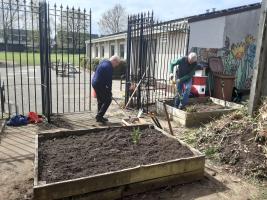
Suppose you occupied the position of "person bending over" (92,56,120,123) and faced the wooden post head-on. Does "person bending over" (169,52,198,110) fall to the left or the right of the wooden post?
left

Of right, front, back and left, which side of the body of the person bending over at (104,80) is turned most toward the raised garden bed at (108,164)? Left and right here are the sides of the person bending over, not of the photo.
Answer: right

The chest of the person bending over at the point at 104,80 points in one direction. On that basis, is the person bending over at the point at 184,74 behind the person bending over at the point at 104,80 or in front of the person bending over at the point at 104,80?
in front

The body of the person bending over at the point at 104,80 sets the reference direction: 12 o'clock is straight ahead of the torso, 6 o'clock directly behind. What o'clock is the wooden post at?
The wooden post is roughly at 1 o'clock from the person bending over.

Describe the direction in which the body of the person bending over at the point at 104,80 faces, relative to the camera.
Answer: to the viewer's right

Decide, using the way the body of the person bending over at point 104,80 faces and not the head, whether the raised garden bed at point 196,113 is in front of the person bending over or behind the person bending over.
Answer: in front

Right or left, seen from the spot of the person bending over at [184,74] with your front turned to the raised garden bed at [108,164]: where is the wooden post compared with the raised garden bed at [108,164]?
left

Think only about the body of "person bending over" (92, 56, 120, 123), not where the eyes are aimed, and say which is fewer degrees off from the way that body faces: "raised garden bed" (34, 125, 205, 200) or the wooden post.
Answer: the wooden post

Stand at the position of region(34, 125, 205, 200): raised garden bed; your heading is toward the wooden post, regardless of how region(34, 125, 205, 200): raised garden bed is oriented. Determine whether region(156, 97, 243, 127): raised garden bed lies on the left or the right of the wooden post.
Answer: left
